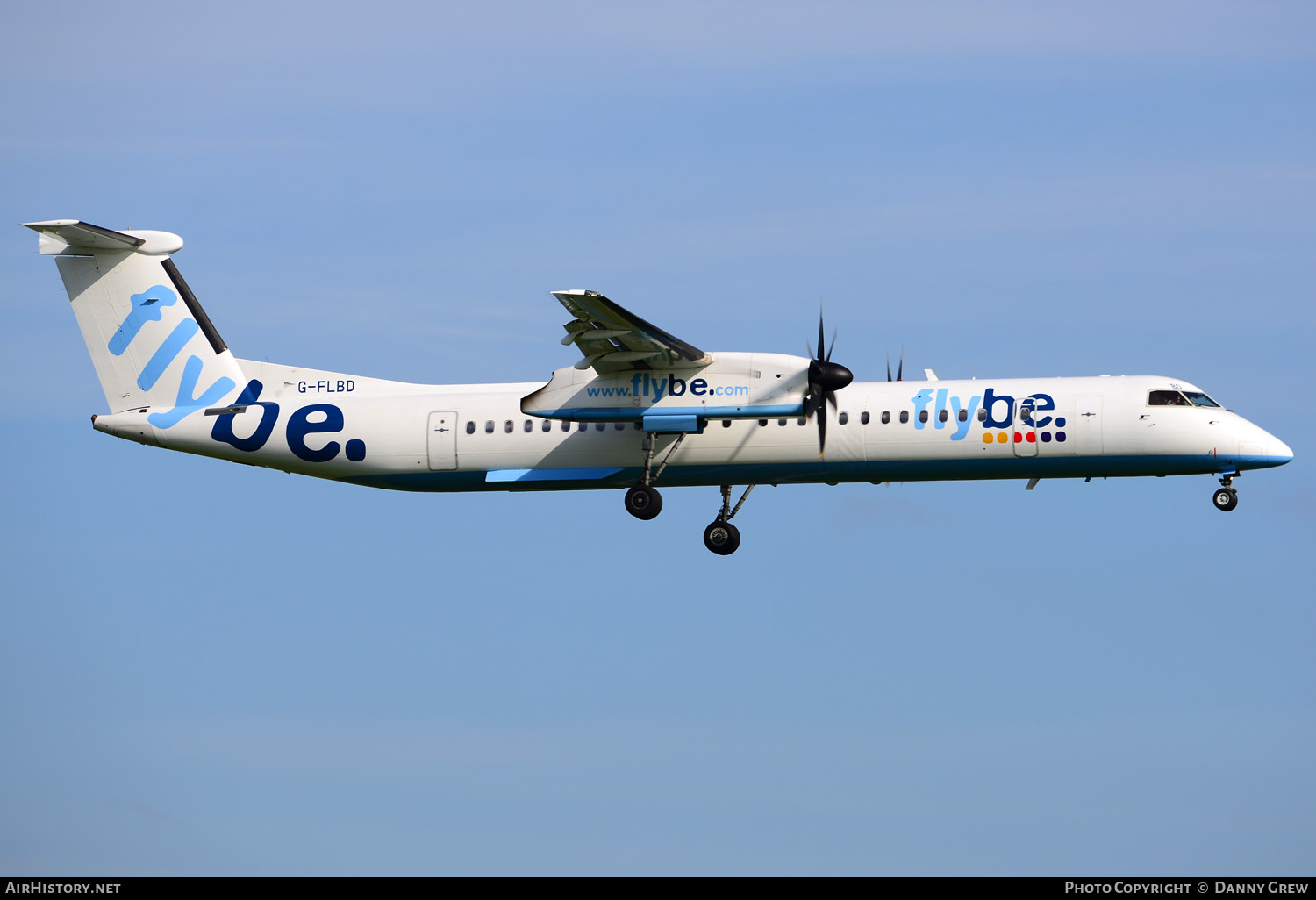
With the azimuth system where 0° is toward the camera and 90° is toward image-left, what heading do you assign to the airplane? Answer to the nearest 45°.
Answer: approximately 270°
